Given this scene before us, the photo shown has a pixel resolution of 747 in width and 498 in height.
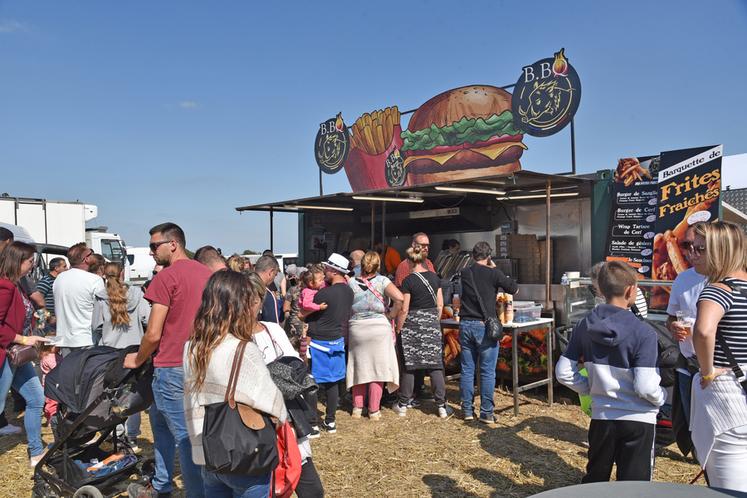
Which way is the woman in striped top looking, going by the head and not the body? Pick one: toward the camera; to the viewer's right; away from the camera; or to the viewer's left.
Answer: to the viewer's left

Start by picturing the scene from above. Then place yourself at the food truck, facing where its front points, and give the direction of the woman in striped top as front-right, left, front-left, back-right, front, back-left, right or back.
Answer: front-left

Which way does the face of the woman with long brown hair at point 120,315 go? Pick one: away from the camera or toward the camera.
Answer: away from the camera

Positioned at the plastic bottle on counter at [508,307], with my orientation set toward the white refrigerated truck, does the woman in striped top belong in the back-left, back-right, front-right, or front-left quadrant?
back-left

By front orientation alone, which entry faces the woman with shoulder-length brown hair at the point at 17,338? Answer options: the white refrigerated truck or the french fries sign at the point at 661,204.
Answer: the french fries sign

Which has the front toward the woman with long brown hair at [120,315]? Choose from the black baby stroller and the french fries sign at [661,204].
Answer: the french fries sign

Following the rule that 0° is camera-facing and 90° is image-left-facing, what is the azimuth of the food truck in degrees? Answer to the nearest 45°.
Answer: approximately 45°

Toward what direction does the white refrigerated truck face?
to the viewer's right
